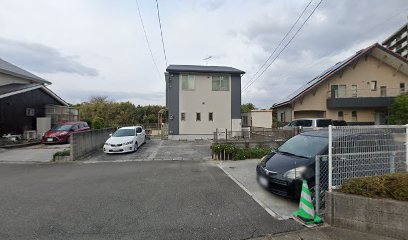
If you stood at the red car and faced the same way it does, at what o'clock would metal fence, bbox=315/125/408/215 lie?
The metal fence is roughly at 10 o'clock from the red car.

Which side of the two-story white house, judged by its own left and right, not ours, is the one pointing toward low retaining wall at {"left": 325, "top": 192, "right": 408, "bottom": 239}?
front

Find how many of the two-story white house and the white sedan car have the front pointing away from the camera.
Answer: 0

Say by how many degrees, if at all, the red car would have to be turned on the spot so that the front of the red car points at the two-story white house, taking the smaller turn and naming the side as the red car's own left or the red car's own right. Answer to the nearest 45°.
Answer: approximately 135° to the red car's own left

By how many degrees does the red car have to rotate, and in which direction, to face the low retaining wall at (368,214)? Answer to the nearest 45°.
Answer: approximately 45° to its left

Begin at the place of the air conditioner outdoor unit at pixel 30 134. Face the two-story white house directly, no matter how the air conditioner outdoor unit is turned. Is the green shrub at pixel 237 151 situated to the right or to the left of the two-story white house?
right

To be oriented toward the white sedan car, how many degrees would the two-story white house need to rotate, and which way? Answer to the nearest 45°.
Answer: approximately 45° to its right

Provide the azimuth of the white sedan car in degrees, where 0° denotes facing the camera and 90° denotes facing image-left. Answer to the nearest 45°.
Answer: approximately 45°

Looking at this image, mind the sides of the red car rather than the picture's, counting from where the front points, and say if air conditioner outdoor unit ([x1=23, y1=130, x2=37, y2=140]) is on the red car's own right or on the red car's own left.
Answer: on the red car's own right

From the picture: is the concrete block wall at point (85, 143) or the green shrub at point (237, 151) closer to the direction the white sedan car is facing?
the concrete block wall

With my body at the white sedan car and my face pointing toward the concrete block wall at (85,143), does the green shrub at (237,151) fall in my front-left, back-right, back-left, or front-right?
back-left

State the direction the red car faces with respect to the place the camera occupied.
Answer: facing the viewer and to the left of the viewer

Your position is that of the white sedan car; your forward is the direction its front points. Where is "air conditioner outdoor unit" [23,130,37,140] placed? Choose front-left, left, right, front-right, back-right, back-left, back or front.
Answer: right

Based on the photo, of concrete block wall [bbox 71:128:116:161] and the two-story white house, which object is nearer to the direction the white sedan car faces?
the concrete block wall
